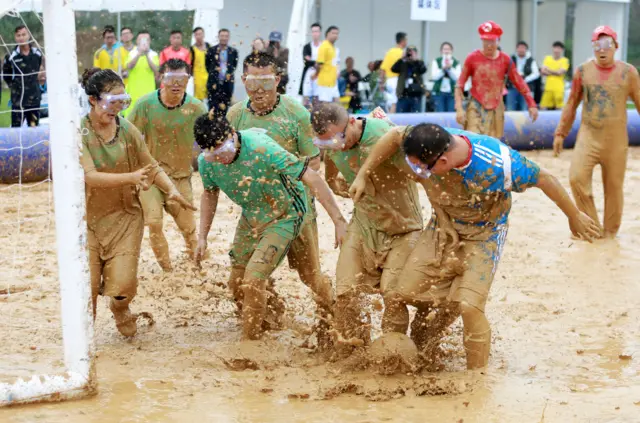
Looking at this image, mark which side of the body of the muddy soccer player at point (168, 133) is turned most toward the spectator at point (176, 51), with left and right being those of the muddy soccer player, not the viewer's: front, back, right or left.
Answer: back

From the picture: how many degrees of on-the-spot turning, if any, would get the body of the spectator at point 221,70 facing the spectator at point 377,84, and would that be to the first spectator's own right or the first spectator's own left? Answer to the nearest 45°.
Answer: approximately 135° to the first spectator's own left

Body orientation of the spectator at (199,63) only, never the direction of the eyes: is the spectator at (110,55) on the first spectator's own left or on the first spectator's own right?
on the first spectator's own right

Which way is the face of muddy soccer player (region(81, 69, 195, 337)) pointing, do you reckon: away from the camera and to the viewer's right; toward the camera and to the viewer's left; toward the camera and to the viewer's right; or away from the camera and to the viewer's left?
toward the camera and to the viewer's right

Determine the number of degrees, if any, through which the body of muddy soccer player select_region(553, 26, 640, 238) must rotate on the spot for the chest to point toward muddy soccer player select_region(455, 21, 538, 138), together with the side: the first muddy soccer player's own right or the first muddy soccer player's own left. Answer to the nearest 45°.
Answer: approximately 135° to the first muddy soccer player's own right
